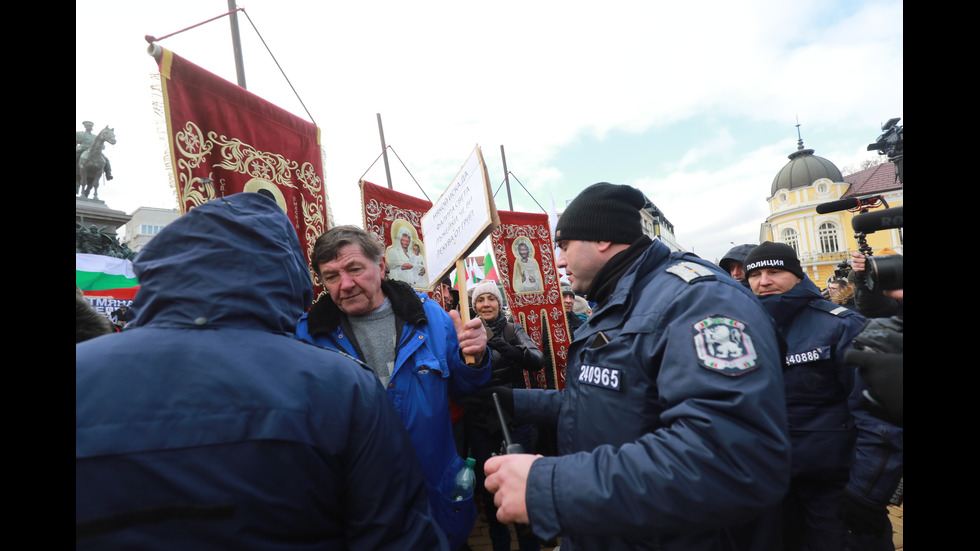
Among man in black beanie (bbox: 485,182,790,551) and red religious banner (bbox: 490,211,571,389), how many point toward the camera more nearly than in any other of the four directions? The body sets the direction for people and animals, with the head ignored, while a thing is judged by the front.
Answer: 1

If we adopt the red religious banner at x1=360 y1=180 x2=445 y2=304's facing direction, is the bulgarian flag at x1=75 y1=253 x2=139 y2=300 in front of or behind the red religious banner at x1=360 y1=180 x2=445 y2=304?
behind

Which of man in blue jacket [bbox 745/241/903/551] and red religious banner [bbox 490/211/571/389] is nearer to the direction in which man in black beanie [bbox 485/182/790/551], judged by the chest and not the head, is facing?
the red religious banner

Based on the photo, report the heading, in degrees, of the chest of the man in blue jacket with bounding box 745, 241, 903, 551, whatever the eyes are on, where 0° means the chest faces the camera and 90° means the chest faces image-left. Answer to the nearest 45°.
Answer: approximately 45°

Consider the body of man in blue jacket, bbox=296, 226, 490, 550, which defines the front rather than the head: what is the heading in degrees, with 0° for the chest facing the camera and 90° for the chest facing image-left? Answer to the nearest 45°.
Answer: approximately 0°

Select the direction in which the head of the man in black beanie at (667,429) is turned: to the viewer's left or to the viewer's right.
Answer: to the viewer's left

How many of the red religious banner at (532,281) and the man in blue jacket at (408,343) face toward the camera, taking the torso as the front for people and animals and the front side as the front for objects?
2

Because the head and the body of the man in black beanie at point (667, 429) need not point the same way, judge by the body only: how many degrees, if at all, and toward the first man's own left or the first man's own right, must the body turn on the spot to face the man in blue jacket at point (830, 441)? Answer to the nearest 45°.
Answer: approximately 135° to the first man's own right

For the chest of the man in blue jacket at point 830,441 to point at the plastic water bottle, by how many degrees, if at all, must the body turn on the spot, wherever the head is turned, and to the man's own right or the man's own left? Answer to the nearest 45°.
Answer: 0° — they already face it

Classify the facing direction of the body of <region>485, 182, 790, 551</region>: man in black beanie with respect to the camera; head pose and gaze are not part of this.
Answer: to the viewer's left
